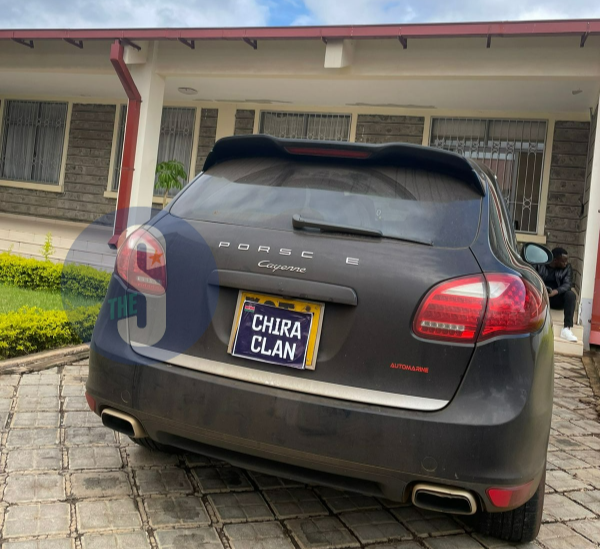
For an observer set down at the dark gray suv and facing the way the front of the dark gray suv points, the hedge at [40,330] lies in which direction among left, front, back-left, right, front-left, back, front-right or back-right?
front-left

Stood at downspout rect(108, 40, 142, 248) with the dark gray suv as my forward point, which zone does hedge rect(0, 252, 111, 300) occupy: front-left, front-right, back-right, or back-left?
front-right

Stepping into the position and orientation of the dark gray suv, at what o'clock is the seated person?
The seated person is roughly at 1 o'clock from the dark gray suv.

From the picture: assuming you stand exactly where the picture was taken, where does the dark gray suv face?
facing away from the viewer

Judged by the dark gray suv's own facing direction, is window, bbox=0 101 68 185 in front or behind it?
in front

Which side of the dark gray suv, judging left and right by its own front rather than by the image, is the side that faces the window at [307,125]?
front

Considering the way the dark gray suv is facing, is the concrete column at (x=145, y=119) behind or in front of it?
in front

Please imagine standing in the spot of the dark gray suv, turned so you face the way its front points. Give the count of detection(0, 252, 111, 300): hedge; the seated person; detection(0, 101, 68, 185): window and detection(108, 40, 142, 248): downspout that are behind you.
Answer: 0

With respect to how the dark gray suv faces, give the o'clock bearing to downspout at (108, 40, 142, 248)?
The downspout is roughly at 11 o'clock from the dark gray suv.

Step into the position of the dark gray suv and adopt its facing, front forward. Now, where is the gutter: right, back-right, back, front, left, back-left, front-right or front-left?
front

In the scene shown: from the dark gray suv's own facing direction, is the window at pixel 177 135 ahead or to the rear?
ahead
